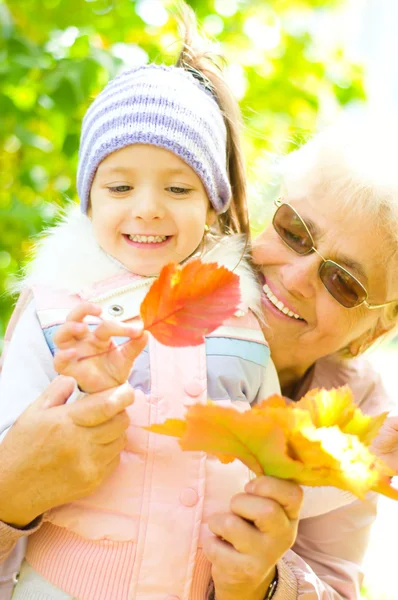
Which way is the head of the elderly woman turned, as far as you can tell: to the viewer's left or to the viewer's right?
to the viewer's left

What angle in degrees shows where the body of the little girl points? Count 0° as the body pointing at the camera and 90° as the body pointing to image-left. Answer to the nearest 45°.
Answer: approximately 0°

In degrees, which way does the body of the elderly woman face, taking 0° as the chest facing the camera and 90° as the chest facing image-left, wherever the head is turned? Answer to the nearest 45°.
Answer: approximately 45°
